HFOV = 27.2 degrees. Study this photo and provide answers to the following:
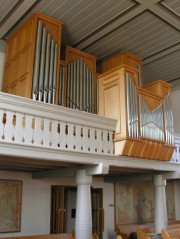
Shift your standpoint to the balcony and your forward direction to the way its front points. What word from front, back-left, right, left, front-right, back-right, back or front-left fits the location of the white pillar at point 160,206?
left

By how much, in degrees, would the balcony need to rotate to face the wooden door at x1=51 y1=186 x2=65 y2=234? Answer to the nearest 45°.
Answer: approximately 135° to its left

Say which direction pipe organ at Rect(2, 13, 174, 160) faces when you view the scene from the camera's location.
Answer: facing the viewer and to the right of the viewer

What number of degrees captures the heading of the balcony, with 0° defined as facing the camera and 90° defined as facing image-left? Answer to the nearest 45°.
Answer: approximately 315°
